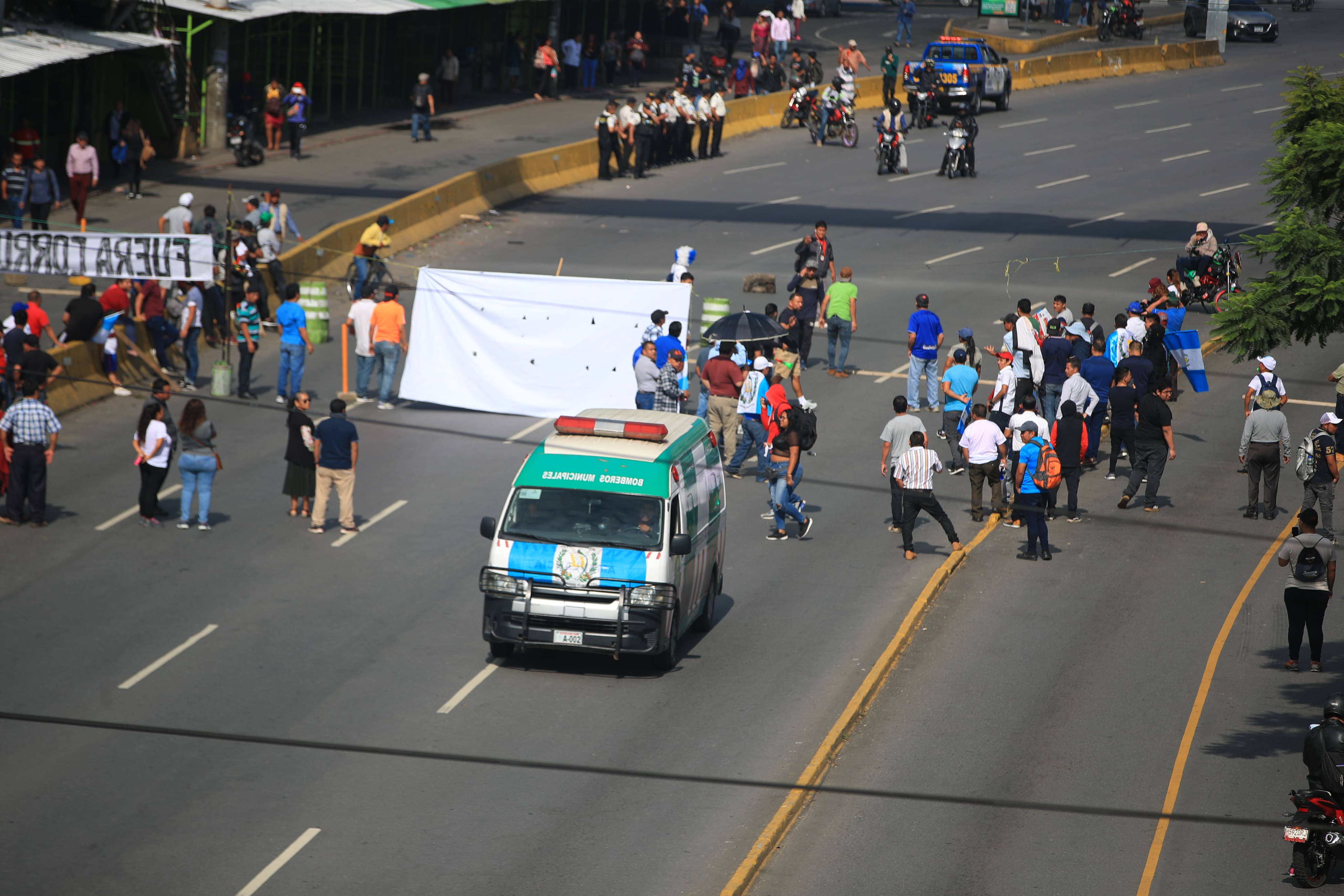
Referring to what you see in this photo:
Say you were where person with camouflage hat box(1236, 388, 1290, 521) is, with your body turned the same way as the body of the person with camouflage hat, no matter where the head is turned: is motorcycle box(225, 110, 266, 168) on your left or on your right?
on your left

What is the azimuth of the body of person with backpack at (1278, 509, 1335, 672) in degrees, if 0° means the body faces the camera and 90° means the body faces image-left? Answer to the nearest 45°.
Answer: approximately 180°

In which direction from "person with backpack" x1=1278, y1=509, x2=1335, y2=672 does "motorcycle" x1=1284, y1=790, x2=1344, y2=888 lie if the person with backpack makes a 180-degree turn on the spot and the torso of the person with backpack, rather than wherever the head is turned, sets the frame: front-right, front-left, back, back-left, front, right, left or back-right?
front

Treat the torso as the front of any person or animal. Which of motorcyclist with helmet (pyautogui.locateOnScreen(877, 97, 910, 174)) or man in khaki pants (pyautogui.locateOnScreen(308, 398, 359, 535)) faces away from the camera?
the man in khaki pants

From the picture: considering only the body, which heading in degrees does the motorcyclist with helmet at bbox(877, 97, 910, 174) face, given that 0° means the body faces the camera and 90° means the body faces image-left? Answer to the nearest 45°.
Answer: approximately 0°

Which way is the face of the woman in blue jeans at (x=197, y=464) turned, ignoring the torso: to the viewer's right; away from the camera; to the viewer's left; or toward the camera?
away from the camera

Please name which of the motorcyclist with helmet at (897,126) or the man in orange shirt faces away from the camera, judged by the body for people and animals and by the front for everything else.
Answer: the man in orange shirt

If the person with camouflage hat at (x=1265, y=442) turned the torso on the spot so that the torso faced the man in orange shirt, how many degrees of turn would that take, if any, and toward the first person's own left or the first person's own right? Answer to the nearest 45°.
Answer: approximately 90° to the first person's own left

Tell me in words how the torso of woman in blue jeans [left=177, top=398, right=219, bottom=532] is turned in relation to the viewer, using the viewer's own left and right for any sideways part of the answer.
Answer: facing away from the viewer

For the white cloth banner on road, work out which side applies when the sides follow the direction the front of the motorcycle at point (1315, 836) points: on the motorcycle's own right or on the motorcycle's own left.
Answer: on the motorcycle's own left
